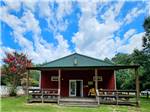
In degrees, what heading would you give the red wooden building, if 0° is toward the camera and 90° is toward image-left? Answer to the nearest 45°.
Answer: approximately 0°

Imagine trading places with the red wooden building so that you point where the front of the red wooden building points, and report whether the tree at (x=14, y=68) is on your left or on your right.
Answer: on your right
